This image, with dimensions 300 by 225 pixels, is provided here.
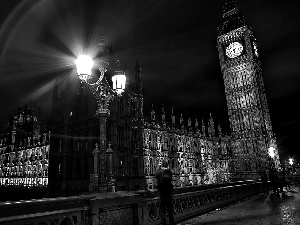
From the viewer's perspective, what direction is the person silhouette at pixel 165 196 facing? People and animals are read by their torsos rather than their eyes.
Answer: away from the camera
